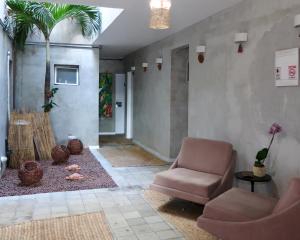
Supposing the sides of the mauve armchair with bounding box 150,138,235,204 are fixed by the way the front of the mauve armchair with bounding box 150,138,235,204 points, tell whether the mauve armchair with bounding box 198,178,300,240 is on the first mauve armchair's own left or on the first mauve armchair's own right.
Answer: on the first mauve armchair's own left

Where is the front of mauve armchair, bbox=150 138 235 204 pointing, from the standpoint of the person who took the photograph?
facing the viewer and to the left of the viewer

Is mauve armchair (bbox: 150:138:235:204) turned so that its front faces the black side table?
no

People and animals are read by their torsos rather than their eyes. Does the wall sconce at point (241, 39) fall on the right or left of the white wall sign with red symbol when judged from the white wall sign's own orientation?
on its right

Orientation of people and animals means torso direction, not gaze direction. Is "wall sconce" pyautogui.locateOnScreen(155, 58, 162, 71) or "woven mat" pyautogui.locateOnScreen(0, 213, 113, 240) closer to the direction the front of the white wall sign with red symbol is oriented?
the woven mat

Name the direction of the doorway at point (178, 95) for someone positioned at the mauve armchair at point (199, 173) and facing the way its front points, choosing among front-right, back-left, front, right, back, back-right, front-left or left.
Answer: back-right

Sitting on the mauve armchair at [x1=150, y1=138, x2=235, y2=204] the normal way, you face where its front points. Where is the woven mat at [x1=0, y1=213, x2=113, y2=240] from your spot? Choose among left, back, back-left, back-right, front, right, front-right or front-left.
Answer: front

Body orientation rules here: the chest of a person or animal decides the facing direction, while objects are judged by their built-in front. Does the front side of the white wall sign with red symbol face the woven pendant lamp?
yes

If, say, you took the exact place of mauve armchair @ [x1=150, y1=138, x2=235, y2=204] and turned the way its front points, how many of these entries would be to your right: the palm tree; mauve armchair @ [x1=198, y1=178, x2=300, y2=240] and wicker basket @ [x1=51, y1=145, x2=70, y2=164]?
2

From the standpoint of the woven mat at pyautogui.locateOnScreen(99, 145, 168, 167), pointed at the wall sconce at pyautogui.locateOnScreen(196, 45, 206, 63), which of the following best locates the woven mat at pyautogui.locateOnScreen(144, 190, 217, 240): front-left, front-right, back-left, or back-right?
front-right

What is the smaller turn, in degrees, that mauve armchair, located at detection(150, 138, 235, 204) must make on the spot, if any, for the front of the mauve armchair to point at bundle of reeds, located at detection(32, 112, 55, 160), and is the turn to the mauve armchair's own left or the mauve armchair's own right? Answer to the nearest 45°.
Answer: approximately 90° to the mauve armchair's own right

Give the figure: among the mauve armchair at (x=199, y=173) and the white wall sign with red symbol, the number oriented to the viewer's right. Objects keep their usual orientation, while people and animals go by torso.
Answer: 0

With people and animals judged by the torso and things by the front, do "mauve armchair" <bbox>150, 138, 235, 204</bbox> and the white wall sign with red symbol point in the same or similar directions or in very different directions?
same or similar directions

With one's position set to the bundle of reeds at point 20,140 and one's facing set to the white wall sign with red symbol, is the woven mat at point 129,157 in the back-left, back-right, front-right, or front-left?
front-left

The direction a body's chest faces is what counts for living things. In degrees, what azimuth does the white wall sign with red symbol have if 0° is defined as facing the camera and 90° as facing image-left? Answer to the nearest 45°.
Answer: approximately 45°
